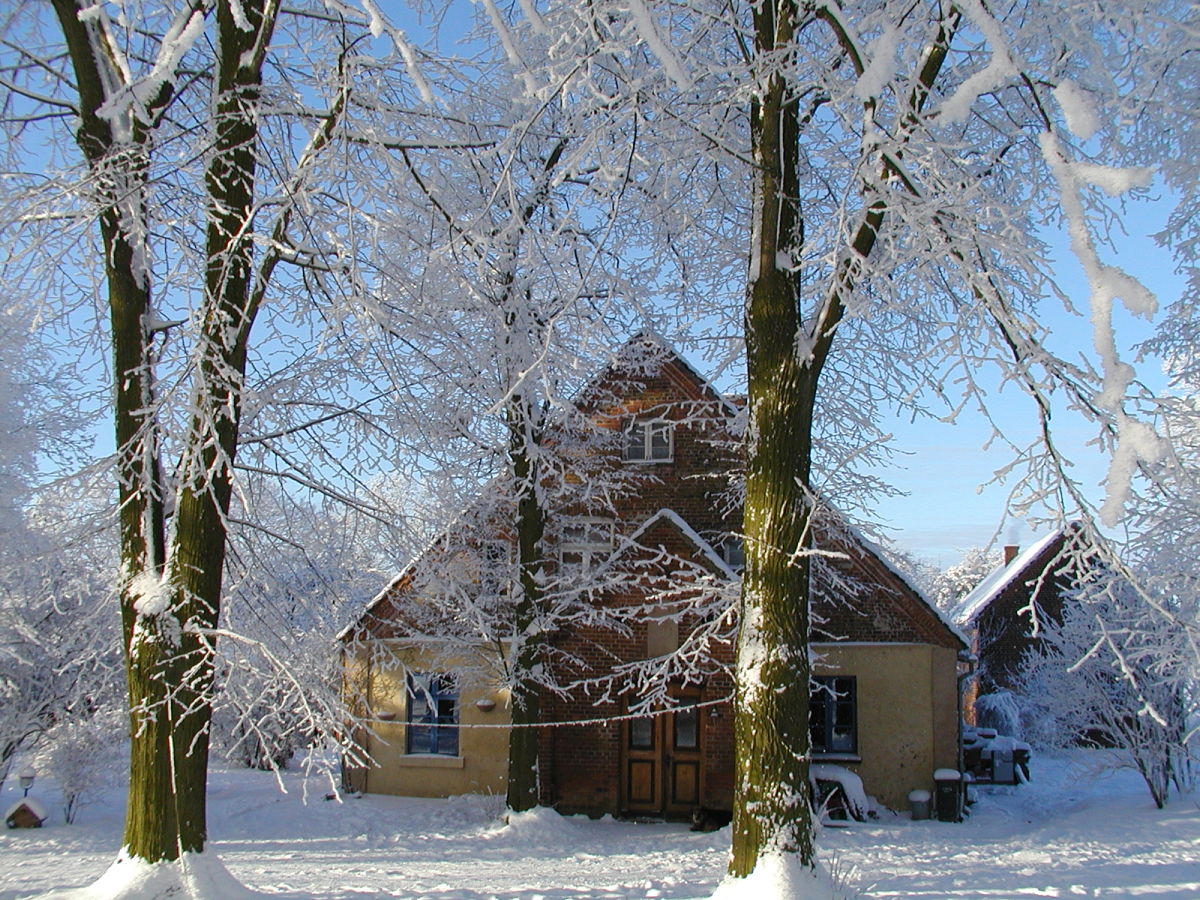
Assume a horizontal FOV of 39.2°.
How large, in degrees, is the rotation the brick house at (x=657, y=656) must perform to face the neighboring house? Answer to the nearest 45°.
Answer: approximately 135° to its left

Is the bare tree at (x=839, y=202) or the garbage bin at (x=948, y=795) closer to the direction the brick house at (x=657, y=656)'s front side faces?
the bare tree

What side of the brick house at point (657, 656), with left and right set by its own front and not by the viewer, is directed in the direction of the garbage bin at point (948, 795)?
left

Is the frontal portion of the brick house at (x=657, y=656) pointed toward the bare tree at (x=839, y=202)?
yes

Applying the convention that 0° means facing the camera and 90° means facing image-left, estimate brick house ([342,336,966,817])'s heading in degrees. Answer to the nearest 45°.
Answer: approximately 0°

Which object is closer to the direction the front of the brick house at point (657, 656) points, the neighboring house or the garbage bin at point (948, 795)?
the garbage bin
